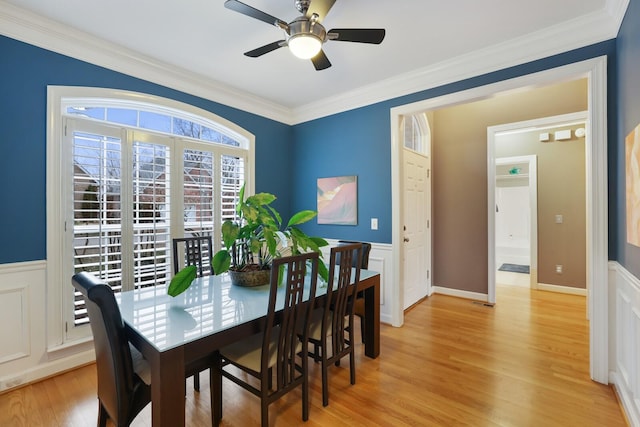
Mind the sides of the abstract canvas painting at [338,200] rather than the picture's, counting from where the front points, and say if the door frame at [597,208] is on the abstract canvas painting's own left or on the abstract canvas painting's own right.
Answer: on the abstract canvas painting's own left

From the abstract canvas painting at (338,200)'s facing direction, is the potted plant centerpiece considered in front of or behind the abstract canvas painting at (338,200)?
in front

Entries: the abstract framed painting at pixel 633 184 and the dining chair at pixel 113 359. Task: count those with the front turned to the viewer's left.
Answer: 1

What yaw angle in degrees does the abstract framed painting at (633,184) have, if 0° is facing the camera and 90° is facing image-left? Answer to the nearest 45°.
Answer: approximately 90°

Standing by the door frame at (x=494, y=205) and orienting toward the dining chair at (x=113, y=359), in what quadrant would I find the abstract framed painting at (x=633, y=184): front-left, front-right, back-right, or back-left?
front-left

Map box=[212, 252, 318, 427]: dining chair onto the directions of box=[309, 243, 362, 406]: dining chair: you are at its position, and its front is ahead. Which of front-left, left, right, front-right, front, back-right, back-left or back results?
left

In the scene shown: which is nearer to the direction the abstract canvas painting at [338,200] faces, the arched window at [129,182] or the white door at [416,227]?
the arched window

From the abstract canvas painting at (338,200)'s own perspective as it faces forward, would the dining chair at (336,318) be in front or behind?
in front

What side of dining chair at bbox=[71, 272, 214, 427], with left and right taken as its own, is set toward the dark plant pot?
front

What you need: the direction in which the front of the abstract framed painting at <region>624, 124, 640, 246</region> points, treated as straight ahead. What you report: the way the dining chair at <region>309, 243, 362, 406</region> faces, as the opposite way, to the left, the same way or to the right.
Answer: the same way

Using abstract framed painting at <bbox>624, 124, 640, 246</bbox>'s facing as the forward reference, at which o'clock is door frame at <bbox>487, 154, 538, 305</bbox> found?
The door frame is roughly at 2 o'clock from the abstract framed painting.

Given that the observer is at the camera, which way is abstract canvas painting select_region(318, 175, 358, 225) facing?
facing the viewer and to the left of the viewer

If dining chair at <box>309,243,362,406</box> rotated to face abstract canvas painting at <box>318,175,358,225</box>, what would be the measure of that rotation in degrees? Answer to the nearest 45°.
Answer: approximately 45° to its right

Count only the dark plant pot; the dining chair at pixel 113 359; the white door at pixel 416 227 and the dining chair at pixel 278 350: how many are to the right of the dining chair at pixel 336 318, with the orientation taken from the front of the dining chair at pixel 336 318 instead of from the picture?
1

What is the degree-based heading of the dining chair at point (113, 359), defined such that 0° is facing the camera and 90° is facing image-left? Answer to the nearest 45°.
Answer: approximately 225°

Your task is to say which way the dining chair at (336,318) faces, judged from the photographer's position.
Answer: facing away from the viewer and to the left of the viewer
